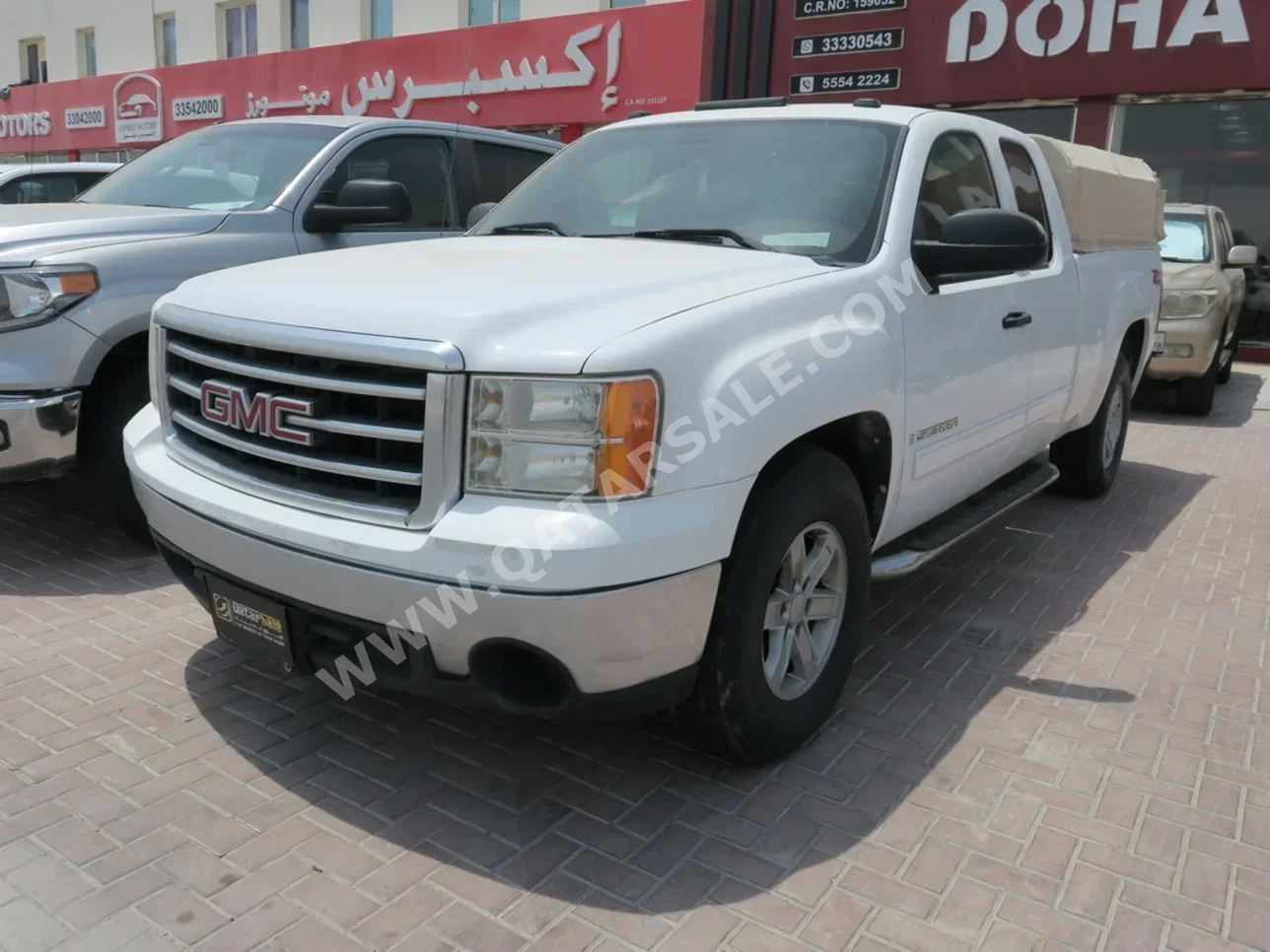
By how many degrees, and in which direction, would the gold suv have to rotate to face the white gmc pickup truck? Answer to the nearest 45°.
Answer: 0° — it already faces it

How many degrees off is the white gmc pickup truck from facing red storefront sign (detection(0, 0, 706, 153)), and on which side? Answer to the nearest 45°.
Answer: approximately 135° to its right

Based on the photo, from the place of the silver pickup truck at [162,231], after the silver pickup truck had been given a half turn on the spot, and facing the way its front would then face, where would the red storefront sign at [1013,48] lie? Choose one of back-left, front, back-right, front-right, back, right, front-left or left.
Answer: front

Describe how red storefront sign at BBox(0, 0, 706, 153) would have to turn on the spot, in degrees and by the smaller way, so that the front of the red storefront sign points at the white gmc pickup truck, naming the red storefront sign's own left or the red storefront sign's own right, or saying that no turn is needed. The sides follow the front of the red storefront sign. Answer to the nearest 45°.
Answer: approximately 45° to the red storefront sign's own left

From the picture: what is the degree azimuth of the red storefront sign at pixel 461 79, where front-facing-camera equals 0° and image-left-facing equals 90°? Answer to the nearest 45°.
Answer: approximately 45°

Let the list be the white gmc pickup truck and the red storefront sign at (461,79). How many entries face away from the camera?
0

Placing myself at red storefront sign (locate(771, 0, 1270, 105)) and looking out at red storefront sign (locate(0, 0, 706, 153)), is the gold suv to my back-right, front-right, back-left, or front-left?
back-left

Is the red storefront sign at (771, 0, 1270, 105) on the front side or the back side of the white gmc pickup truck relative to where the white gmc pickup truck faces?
on the back side

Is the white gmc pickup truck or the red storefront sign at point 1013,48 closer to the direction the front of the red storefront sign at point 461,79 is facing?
the white gmc pickup truck
